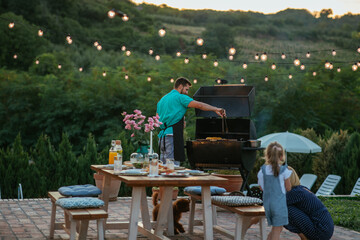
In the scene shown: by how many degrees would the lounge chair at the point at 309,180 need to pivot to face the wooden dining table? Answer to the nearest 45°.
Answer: approximately 45° to its left

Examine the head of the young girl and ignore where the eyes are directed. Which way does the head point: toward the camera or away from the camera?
away from the camera

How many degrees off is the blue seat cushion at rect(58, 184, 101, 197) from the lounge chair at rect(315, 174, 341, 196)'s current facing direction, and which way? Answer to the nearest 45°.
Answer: approximately 45° to its left

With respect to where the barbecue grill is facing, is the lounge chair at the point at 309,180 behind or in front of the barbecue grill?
behind

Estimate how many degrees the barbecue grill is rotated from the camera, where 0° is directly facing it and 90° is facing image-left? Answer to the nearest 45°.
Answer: approximately 45°

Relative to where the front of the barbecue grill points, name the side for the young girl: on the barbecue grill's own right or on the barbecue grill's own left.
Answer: on the barbecue grill's own left

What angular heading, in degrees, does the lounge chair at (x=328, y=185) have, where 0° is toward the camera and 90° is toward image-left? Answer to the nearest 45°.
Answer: approximately 45°

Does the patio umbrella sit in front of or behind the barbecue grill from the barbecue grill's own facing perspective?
behind

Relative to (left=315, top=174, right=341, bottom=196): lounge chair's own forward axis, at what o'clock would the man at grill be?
The man at grill is roughly at 11 o'clock from the lounge chair.
